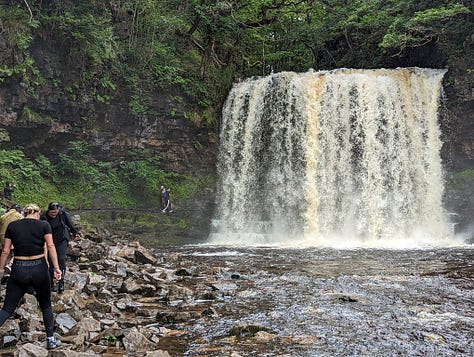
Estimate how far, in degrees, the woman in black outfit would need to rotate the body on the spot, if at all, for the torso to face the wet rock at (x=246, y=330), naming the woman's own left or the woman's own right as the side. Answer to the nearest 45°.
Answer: approximately 90° to the woman's own right

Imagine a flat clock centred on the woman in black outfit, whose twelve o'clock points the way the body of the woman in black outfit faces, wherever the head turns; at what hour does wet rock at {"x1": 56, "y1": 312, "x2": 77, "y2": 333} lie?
The wet rock is roughly at 1 o'clock from the woman in black outfit.

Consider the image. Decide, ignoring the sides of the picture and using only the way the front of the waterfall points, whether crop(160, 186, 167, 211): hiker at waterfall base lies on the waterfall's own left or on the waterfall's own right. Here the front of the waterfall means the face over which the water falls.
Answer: on the waterfall's own right

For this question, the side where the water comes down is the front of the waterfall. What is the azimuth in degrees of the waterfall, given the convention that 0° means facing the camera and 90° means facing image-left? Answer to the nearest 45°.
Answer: approximately 0°

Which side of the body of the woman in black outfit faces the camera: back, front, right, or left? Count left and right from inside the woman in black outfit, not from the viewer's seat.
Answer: back

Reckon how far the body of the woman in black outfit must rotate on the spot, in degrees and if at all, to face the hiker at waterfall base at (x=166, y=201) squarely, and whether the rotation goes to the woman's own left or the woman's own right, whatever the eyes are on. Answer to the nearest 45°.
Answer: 0° — they already face them

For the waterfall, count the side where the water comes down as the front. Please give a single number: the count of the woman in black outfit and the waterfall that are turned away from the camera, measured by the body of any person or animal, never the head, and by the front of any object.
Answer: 1

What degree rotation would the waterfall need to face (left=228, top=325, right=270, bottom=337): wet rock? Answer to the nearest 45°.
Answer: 0° — it already faces it
